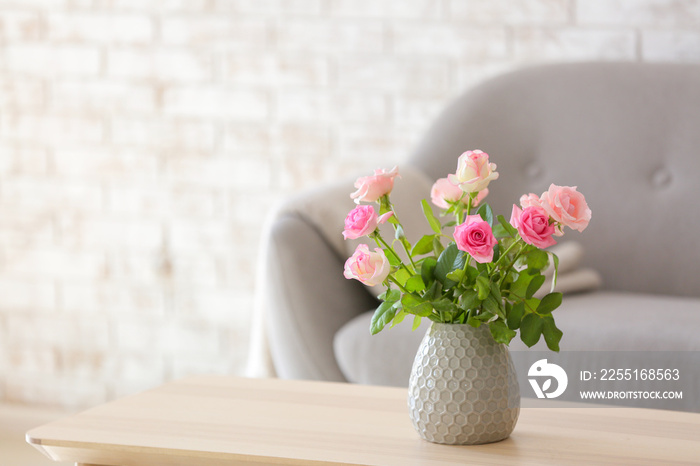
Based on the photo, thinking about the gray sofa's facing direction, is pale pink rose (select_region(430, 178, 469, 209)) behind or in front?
in front

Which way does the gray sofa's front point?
toward the camera

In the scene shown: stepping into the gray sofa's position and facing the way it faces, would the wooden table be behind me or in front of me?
in front

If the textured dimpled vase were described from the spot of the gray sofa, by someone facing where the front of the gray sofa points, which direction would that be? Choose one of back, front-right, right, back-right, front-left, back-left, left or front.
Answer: front
